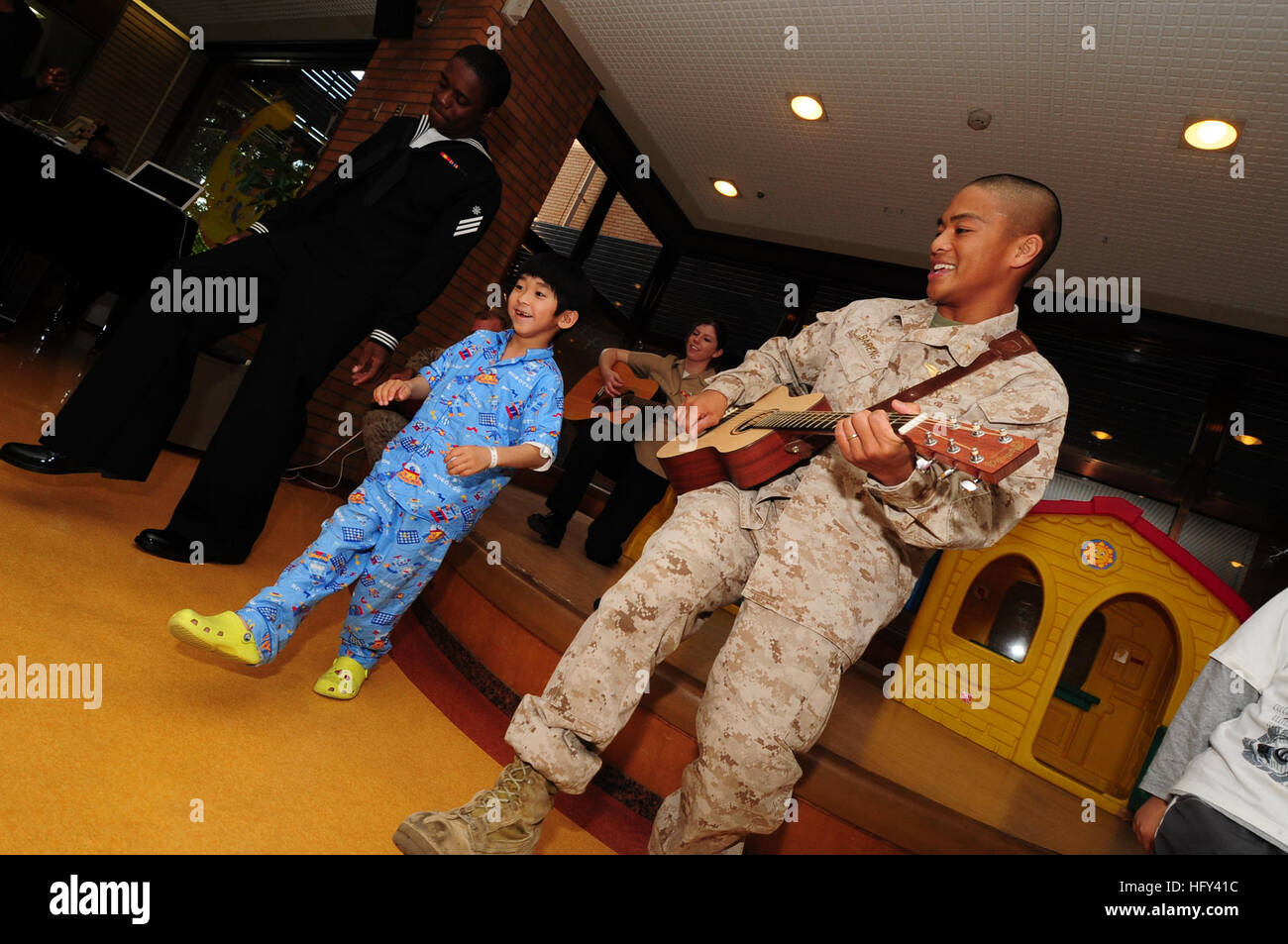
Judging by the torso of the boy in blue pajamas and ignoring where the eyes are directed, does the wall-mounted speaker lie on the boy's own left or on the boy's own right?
on the boy's own right

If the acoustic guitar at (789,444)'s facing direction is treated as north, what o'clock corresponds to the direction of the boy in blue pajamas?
The boy in blue pajamas is roughly at 2 o'clock from the acoustic guitar.

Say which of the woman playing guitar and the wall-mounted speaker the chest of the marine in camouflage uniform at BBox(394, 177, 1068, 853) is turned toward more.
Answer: the wall-mounted speaker

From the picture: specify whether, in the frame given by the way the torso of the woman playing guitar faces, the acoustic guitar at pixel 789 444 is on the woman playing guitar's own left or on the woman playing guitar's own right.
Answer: on the woman playing guitar's own left

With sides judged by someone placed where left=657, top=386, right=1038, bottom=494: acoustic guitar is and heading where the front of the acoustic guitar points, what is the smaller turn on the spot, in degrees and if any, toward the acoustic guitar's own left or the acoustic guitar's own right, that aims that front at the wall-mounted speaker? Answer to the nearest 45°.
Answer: approximately 90° to the acoustic guitar's own right

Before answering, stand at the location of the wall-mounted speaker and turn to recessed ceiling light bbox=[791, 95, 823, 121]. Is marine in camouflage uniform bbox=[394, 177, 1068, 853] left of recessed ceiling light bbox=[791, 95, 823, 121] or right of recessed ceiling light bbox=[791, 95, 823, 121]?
right

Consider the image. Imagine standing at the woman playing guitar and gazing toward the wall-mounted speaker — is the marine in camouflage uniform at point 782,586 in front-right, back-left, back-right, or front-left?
back-left
